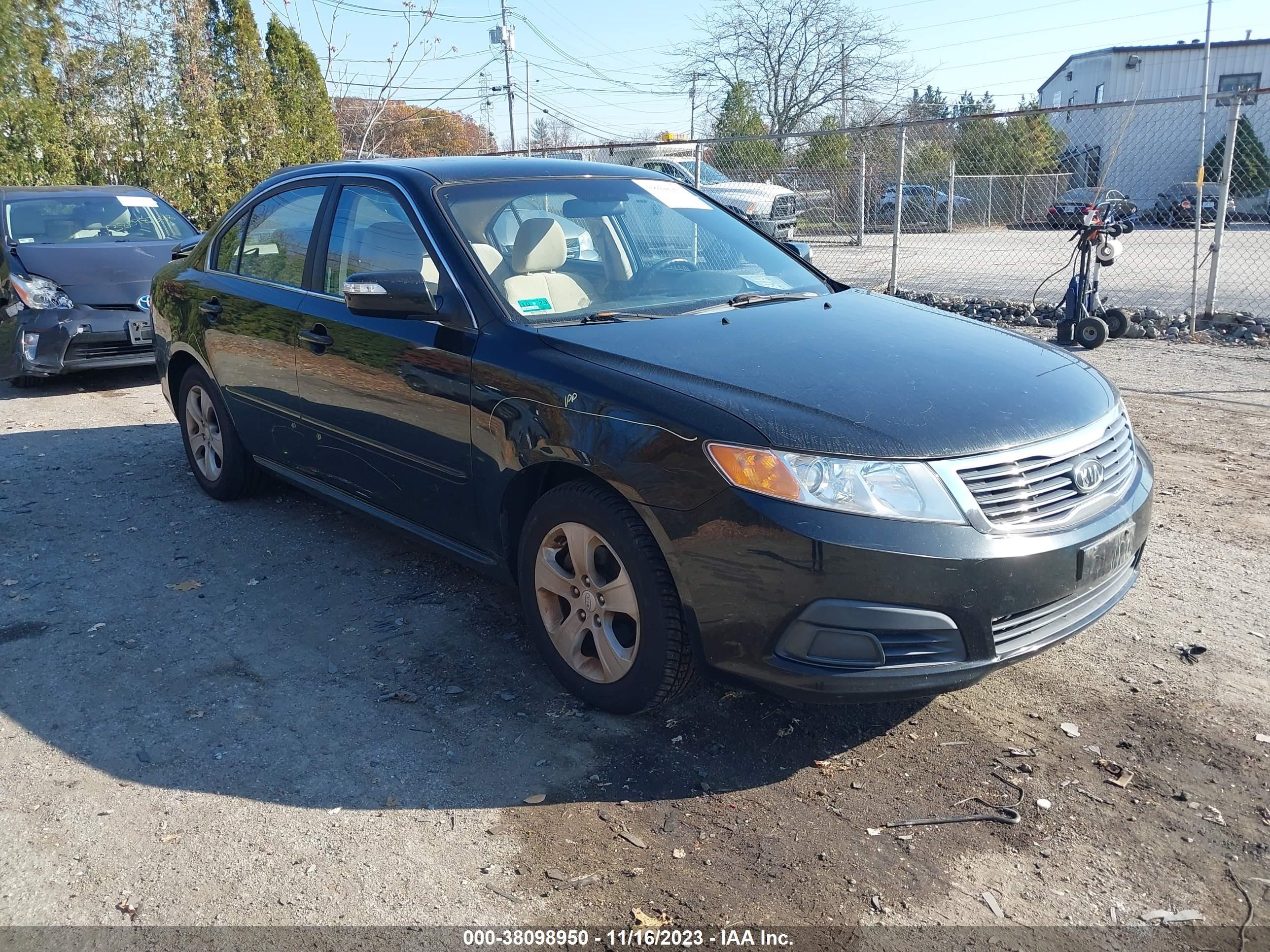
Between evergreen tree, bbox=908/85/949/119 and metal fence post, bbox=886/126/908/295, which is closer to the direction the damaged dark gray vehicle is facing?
the metal fence post

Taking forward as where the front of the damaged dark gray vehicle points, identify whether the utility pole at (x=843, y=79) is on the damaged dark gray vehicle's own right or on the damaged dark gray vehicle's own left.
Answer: on the damaged dark gray vehicle's own left

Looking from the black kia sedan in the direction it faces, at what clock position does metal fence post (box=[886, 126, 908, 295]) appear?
The metal fence post is roughly at 8 o'clock from the black kia sedan.

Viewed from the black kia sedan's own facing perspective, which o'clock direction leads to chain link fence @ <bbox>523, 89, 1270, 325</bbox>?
The chain link fence is roughly at 8 o'clock from the black kia sedan.

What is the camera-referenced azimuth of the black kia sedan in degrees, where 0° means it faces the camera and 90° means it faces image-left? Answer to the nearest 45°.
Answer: approximately 315°

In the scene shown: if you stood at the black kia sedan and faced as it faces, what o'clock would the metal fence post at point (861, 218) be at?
The metal fence post is roughly at 8 o'clock from the black kia sedan.

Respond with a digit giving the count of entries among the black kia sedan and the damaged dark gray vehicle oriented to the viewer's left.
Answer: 0

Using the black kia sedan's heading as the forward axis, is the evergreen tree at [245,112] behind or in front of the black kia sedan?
behind

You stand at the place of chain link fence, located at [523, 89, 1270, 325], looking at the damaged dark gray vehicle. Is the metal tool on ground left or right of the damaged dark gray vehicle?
left

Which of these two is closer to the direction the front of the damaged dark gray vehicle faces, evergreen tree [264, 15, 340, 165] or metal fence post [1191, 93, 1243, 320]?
the metal fence post

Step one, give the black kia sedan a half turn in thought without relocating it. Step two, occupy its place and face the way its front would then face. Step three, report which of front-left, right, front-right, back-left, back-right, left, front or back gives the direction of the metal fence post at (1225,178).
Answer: right
